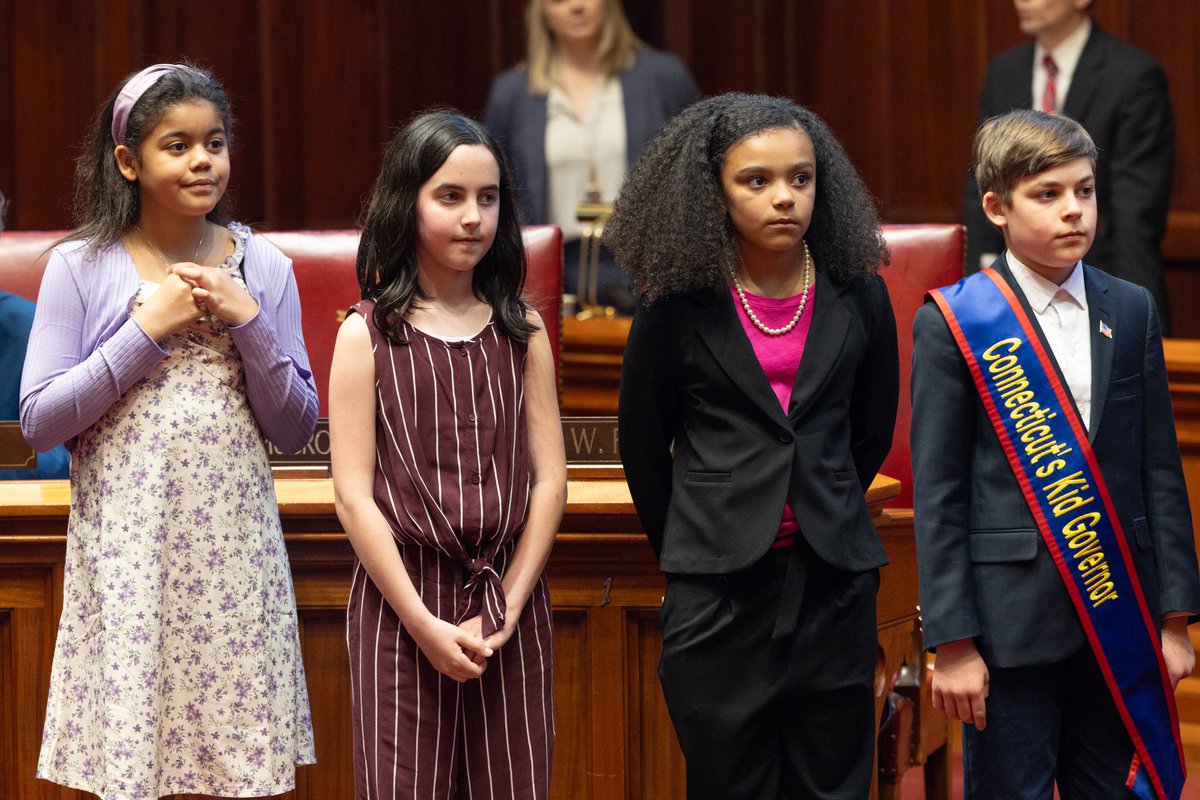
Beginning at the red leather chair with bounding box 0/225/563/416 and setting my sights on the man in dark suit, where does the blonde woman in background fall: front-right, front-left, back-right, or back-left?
front-left

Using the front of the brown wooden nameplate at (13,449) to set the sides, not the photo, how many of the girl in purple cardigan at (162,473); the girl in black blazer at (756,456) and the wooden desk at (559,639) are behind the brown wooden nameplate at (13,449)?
0

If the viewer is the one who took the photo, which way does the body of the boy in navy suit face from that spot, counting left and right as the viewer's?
facing the viewer and to the right of the viewer

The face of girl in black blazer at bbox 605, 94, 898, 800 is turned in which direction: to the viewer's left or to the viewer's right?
to the viewer's right

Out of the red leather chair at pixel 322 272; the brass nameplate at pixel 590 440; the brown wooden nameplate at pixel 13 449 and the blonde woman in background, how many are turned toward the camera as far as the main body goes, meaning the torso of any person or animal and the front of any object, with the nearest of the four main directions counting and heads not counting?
4

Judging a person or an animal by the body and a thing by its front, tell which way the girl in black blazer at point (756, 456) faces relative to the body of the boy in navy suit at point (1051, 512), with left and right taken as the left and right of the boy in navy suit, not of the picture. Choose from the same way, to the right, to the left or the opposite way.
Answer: the same way

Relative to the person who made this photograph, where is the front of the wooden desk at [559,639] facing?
facing the viewer

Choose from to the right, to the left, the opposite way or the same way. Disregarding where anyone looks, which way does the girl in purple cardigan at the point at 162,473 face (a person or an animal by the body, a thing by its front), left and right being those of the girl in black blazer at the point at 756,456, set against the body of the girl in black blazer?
the same way

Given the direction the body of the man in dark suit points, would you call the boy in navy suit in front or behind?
in front

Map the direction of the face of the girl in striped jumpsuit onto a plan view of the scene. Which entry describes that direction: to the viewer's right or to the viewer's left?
to the viewer's right

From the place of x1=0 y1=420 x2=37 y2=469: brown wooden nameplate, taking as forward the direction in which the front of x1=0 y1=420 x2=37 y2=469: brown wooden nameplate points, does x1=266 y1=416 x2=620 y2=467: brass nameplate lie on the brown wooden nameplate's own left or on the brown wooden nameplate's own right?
on the brown wooden nameplate's own left

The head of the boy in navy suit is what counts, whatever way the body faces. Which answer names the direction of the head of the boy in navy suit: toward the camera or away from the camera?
toward the camera

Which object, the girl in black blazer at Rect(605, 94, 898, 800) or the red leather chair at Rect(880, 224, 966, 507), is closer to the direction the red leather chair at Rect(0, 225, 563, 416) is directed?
the girl in black blazer

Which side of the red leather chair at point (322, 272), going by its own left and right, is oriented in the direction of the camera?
front

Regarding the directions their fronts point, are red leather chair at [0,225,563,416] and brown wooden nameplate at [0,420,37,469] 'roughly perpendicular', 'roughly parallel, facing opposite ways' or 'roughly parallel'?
roughly parallel

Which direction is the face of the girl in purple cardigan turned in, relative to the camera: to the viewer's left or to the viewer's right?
to the viewer's right

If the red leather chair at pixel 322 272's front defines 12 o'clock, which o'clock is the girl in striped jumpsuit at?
The girl in striped jumpsuit is roughly at 12 o'clock from the red leather chair.
